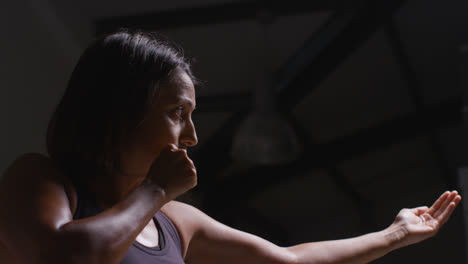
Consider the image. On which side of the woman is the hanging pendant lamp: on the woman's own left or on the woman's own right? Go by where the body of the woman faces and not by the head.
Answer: on the woman's own left

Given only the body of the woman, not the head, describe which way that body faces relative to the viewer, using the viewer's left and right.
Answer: facing the viewer and to the right of the viewer

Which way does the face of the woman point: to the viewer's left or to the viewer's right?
to the viewer's right
